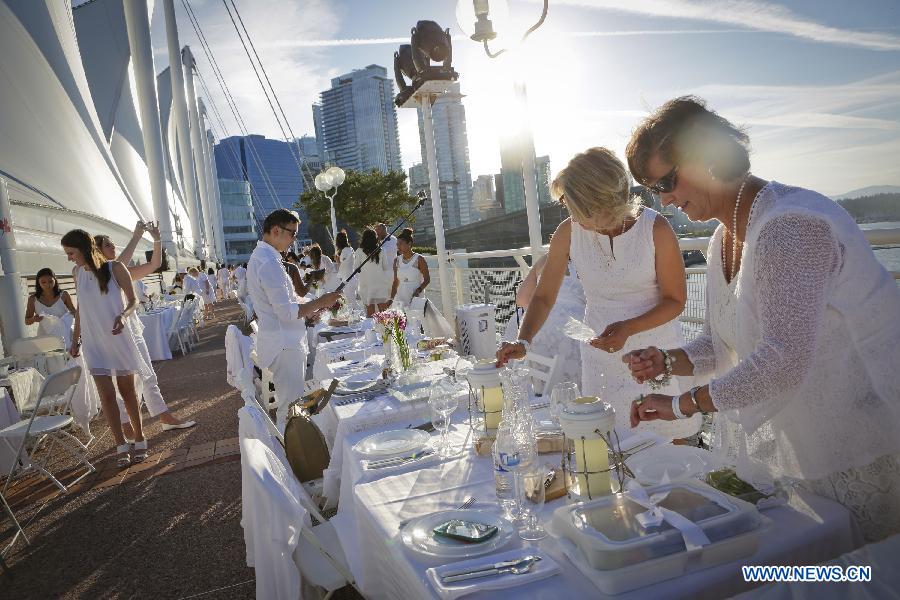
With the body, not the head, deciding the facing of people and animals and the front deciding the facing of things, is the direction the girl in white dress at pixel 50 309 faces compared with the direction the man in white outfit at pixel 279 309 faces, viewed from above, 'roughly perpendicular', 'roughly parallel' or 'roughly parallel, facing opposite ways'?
roughly perpendicular

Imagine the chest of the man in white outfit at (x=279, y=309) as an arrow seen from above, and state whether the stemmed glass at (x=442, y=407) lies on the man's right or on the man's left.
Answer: on the man's right

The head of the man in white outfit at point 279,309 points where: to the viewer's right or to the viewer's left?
to the viewer's right

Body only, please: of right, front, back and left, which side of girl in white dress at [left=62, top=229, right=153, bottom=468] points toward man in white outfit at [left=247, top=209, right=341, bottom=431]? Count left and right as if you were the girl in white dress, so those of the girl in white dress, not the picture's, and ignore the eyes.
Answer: left

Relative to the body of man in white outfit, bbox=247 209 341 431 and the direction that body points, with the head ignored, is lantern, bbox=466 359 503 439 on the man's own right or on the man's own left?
on the man's own right

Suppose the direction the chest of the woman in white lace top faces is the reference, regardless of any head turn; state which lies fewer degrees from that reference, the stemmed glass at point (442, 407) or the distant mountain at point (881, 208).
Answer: the stemmed glass

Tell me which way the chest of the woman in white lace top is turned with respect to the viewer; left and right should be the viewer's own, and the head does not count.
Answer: facing to the left of the viewer
